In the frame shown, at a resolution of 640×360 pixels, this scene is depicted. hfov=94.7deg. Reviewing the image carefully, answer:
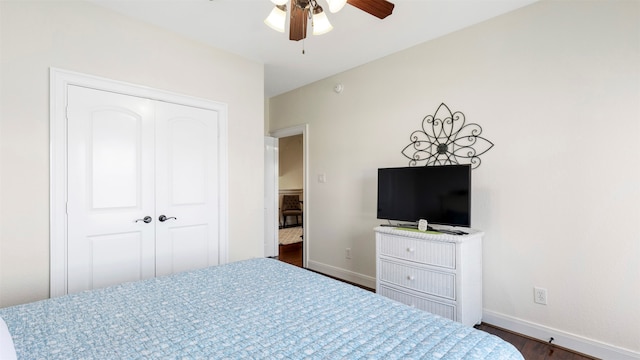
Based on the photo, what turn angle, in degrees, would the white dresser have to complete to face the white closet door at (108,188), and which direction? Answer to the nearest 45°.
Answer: approximately 45° to its right

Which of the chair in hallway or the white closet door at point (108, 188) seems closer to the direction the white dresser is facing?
the white closet door

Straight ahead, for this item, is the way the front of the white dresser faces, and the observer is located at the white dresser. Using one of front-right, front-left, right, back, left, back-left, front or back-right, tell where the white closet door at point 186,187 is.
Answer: front-right

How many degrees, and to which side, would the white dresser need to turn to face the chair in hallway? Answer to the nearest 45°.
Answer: approximately 90° to its right

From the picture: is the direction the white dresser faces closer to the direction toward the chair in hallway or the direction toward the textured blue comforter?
the textured blue comforter

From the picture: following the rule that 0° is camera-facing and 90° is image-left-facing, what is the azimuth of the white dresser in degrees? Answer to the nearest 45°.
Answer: approximately 45°
